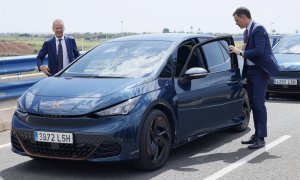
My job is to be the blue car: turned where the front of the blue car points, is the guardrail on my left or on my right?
on my right

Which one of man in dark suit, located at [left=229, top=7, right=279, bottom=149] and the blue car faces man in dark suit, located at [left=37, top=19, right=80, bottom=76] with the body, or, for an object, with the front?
man in dark suit, located at [left=229, top=7, right=279, bottom=149]

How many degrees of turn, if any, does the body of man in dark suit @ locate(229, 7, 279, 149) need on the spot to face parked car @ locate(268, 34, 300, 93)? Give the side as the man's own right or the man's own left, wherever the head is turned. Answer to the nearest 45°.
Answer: approximately 90° to the man's own right

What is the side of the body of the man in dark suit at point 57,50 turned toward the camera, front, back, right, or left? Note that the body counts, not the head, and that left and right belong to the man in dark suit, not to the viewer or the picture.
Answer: front

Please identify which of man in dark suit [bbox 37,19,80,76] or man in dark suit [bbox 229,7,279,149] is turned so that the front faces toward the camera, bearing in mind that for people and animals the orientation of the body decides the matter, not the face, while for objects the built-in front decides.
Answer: man in dark suit [bbox 37,19,80,76]

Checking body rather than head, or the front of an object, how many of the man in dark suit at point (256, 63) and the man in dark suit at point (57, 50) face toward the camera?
1

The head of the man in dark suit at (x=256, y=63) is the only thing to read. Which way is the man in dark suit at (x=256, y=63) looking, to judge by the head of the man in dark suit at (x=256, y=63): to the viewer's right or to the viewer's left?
to the viewer's left

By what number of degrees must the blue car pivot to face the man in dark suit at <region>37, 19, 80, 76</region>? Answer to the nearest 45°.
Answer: approximately 90° to its right

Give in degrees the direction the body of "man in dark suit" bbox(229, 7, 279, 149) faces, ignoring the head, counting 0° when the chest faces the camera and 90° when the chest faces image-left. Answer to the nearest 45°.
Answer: approximately 90°

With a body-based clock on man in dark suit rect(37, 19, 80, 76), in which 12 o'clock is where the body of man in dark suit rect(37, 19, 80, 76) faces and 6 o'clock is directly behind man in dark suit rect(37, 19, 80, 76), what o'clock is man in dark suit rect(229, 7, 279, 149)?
man in dark suit rect(229, 7, 279, 149) is roughly at 10 o'clock from man in dark suit rect(37, 19, 80, 76).

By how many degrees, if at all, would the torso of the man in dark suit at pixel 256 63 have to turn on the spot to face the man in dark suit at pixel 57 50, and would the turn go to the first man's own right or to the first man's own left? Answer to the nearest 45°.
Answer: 0° — they already face them

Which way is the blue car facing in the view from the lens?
facing the viewer and to the left of the viewer
